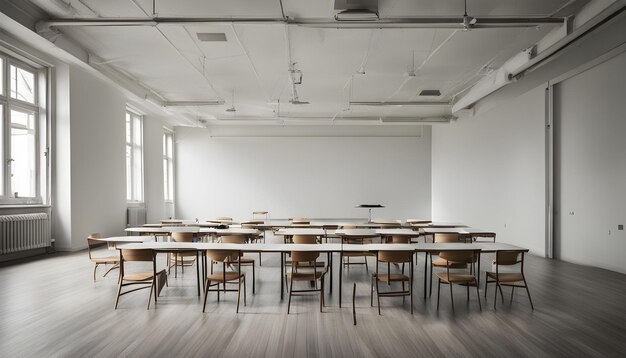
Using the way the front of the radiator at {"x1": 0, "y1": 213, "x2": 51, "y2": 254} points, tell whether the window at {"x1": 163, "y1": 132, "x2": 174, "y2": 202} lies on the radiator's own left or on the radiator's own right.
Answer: on the radiator's own left

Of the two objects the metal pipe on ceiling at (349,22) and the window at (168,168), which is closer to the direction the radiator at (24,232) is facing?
the metal pipe on ceiling

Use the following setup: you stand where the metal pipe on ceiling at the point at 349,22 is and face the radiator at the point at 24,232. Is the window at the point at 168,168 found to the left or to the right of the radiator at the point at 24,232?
right

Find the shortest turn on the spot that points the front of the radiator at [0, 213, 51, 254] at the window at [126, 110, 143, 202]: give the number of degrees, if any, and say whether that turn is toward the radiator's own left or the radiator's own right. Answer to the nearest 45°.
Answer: approximately 90° to the radiator's own left

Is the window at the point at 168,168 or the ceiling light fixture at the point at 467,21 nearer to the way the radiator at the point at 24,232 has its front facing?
the ceiling light fixture

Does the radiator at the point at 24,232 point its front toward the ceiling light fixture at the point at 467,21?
yes

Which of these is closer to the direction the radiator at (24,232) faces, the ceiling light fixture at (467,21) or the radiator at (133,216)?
the ceiling light fixture

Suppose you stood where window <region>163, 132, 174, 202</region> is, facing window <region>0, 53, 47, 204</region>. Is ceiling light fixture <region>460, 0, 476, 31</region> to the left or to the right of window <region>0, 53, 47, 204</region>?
left

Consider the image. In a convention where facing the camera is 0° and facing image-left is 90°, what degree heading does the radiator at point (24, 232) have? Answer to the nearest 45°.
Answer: approximately 315°

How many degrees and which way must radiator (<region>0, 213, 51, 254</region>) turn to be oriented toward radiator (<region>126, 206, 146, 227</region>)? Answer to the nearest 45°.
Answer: approximately 90° to its left
